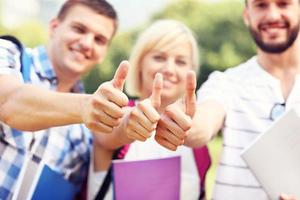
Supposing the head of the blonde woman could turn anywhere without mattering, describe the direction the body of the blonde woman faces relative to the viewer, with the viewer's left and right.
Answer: facing the viewer

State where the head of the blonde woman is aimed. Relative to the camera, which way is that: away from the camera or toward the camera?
toward the camera
